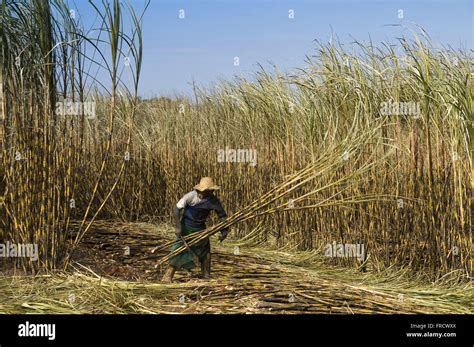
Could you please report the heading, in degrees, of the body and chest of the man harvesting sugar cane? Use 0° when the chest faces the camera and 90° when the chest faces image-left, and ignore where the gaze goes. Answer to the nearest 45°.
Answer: approximately 315°
